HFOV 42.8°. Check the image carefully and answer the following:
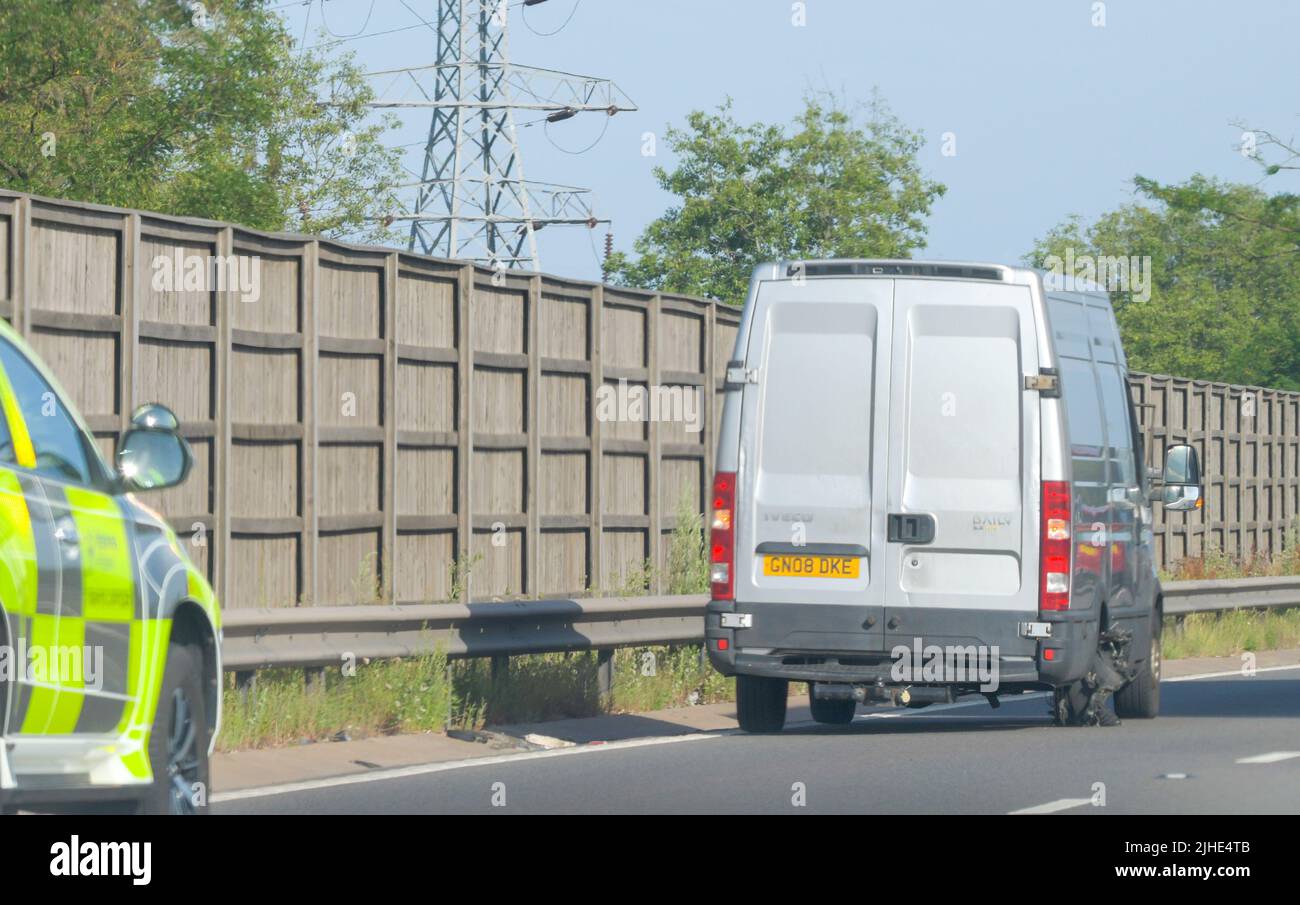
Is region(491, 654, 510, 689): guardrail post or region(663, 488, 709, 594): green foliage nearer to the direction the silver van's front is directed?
the green foliage

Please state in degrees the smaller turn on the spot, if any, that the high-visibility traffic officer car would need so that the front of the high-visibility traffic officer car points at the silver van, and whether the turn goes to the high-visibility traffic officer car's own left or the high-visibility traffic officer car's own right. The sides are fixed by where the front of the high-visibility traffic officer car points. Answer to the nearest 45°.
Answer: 0° — it already faces it

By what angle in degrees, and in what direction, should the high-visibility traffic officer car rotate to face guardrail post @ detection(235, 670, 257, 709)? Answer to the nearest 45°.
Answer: approximately 45° to its left

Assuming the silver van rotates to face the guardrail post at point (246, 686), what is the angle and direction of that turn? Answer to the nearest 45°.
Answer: approximately 90° to its left

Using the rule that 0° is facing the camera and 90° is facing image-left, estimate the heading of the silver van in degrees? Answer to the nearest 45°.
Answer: approximately 180°

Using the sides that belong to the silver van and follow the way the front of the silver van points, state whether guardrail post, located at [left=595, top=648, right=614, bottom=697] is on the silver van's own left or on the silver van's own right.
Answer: on the silver van's own left

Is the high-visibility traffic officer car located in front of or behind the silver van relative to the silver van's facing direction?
behind

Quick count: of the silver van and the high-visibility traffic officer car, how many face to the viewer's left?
0

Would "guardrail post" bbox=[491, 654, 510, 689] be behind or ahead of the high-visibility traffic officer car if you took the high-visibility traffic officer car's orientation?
ahead

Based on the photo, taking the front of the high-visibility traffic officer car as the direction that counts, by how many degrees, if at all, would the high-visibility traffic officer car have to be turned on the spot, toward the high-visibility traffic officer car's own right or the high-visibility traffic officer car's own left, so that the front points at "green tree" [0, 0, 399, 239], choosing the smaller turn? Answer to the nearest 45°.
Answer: approximately 45° to the high-visibility traffic officer car's own left

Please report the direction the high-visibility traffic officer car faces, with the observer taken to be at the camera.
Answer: facing away from the viewer and to the right of the viewer
